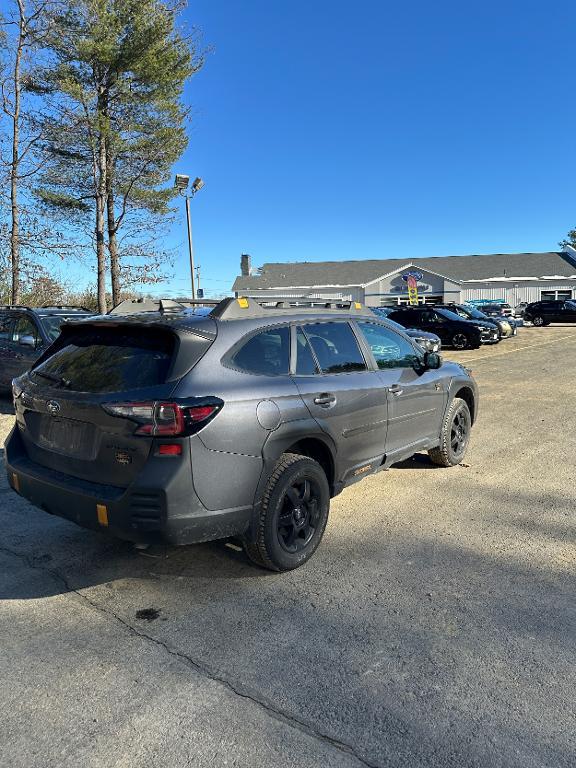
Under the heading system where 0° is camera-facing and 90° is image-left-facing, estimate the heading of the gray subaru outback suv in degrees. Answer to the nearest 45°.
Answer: approximately 225°

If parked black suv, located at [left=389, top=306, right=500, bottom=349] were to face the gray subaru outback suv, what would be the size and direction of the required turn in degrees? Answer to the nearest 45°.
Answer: approximately 45° to its right

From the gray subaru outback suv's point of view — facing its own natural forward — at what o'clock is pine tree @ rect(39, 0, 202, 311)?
The pine tree is roughly at 10 o'clock from the gray subaru outback suv.

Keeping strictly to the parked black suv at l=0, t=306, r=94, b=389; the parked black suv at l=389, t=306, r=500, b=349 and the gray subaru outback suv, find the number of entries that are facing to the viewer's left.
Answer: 0

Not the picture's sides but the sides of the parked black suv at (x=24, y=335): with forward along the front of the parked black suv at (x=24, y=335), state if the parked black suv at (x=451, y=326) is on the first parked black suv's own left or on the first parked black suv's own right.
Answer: on the first parked black suv's own left

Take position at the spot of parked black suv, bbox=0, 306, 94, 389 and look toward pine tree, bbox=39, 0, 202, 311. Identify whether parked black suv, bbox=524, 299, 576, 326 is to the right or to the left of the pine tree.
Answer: right

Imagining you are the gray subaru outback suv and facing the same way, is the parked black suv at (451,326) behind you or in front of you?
in front

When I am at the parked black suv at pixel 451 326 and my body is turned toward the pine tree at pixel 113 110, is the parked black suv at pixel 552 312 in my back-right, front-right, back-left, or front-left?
back-right

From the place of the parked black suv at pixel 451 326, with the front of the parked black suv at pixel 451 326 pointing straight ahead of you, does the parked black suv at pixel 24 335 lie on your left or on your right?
on your right

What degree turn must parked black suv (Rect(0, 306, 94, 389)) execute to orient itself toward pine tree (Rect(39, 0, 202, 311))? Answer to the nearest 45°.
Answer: approximately 135° to its left

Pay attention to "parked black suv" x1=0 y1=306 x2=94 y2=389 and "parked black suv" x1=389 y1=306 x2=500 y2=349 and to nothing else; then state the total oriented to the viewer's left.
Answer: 0

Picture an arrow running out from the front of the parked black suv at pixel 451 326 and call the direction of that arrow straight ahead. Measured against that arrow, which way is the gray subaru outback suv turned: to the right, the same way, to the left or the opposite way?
to the left
